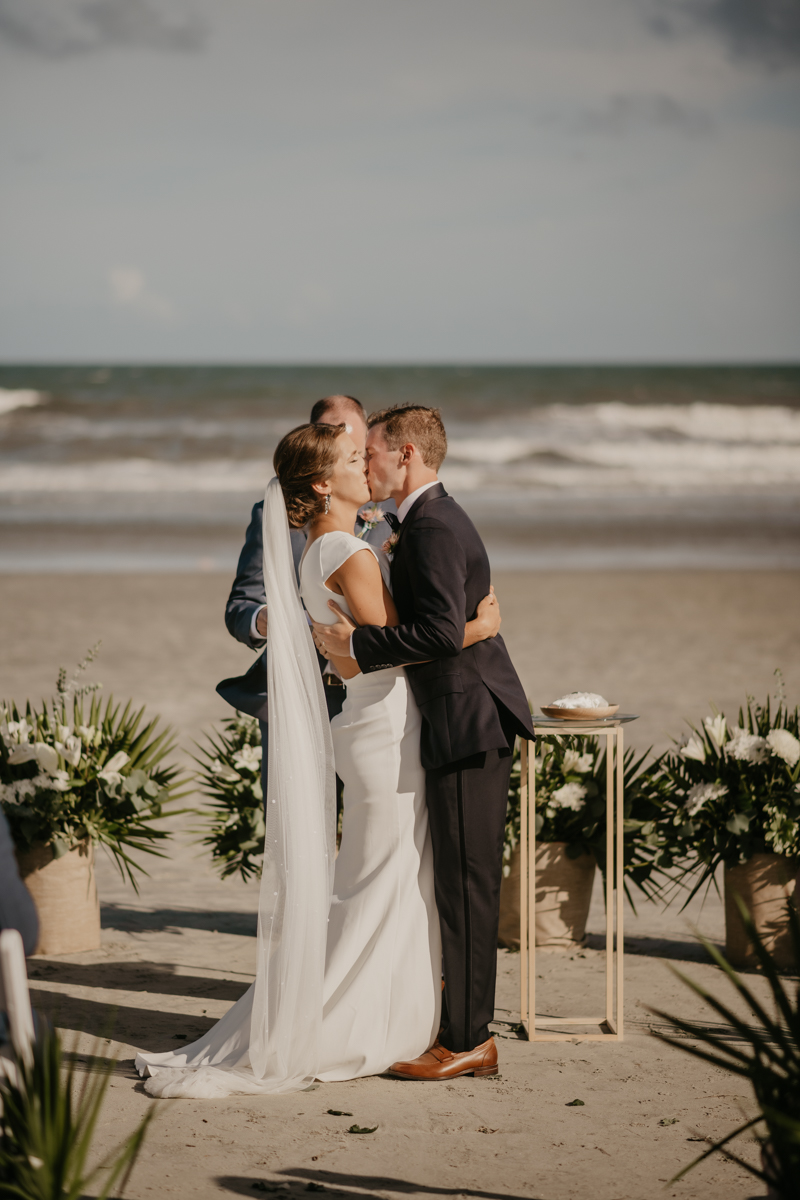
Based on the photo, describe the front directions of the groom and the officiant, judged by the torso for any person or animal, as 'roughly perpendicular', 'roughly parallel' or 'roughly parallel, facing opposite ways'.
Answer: roughly perpendicular

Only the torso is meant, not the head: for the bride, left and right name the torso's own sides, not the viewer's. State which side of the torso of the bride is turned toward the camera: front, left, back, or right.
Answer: right

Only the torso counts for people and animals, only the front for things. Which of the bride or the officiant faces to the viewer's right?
the bride

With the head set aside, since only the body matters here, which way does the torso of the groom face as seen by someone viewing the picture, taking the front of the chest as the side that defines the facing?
to the viewer's left

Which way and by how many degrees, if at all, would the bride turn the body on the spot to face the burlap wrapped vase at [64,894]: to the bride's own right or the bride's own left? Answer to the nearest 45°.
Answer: approximately 135° to the bride's own left

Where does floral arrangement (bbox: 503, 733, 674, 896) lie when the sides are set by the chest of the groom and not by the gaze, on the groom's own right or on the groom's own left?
on the groom's own right

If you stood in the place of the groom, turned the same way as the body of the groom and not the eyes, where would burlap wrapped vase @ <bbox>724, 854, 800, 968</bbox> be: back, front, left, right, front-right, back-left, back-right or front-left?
back-right

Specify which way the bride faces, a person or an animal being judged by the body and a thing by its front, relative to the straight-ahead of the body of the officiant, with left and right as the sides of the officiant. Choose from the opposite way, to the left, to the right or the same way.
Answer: to the left

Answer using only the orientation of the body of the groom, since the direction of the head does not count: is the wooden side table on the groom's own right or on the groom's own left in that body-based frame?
on the groom's own right

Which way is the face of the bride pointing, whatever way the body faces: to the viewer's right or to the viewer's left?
to the viewer's right

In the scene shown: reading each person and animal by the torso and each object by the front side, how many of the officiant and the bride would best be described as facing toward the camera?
1

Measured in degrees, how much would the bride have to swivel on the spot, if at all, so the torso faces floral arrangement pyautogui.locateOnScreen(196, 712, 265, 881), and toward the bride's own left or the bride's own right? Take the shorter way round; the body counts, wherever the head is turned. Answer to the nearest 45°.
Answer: approximately 90° to the bride's own left
